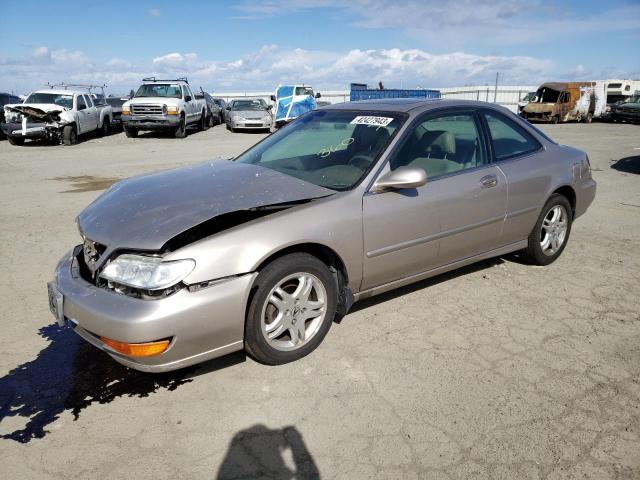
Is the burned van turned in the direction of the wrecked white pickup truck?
yes

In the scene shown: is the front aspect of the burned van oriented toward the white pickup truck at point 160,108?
yes

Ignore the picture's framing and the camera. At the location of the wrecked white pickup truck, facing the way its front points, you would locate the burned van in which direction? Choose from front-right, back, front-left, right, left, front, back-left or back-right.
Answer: back-left

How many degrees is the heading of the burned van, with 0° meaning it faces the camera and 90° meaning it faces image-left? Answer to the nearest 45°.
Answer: approximately 45°

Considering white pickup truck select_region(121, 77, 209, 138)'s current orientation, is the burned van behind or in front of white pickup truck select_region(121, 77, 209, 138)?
behind

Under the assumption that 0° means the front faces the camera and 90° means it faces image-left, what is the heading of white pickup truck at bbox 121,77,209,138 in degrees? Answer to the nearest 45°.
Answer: approximately 45°
